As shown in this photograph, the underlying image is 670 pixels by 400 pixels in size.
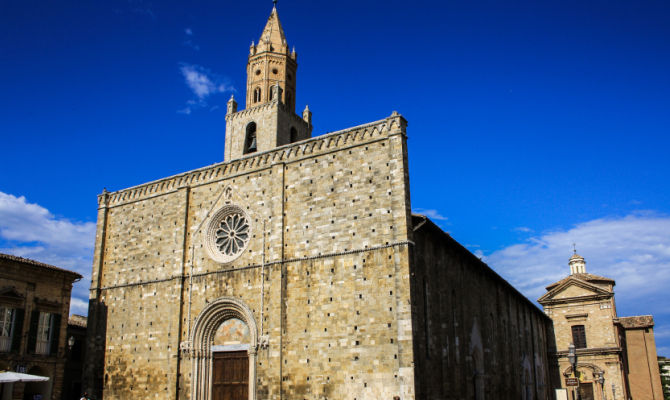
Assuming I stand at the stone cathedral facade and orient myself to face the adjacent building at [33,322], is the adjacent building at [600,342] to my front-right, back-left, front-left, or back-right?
back-right

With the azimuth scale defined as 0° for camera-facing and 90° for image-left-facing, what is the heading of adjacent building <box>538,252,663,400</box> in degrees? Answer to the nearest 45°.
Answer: approximately 45°

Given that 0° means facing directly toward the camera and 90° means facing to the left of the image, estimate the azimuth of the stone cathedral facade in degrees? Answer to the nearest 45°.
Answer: approximately 45°

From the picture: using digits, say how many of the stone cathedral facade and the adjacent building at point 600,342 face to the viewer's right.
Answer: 0

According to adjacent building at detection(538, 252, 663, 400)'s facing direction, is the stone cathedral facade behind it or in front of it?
in front

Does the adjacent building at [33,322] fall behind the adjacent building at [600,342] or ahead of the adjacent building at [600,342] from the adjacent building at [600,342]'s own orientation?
ahead
